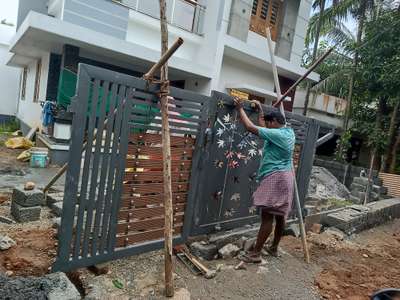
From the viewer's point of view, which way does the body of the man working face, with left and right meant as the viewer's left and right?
facing away from the viewer and to the left of the viewer

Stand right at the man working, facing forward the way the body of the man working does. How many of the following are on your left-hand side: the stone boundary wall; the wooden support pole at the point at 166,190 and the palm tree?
1

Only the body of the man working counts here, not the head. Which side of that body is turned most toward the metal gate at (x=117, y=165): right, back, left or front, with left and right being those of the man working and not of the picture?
left

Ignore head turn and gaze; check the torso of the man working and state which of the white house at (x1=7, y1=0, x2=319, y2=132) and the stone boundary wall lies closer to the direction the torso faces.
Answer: the white house

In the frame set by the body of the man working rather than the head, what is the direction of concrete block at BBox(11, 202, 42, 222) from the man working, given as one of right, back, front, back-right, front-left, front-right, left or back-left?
front-left

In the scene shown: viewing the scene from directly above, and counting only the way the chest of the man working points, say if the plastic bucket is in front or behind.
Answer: in front

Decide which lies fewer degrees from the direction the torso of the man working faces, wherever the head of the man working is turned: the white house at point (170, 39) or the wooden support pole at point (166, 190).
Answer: the white house

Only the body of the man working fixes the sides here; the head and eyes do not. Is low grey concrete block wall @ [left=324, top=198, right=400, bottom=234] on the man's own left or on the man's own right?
on the man's own right

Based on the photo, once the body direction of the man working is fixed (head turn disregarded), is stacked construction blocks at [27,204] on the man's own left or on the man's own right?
on the man's own left

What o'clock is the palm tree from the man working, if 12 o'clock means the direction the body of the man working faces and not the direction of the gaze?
The palm tree is roughly at 2 o'clock from the man working.

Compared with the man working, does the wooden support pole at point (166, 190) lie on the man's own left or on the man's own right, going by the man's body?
on the man's own left

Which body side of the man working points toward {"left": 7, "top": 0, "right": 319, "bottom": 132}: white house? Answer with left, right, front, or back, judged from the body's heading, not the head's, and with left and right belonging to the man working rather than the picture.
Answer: front

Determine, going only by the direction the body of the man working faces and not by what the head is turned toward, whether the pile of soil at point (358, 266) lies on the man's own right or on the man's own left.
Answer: on the man's own right
